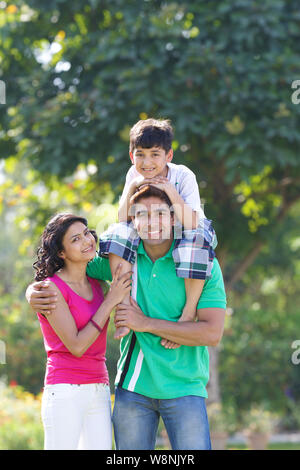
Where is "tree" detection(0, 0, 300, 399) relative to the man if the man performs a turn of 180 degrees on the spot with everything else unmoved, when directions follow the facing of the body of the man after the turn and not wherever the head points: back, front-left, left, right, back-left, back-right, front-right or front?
front

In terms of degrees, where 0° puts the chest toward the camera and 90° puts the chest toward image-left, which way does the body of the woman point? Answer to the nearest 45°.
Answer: approximately 315°

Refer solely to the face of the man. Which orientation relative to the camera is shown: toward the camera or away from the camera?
toward the camera

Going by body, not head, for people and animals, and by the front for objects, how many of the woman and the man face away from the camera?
0

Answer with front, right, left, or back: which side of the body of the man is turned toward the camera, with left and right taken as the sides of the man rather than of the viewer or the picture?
front

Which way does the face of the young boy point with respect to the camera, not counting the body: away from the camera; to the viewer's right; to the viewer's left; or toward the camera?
toward the camera

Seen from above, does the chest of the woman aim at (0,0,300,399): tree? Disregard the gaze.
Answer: no
